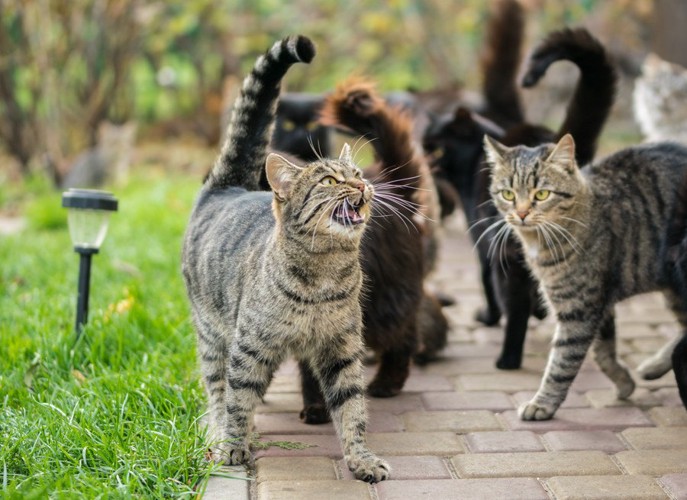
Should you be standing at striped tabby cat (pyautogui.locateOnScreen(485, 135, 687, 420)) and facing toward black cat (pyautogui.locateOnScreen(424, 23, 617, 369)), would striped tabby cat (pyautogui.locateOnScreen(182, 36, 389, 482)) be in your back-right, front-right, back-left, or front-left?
back-left

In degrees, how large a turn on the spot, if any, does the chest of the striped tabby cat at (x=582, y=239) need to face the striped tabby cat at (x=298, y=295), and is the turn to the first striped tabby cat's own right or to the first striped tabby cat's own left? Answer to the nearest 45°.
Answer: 0° — it already faces it

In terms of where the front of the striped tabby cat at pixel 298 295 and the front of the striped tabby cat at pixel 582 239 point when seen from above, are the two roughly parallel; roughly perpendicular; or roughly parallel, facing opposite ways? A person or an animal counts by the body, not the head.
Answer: roughly perpendicular

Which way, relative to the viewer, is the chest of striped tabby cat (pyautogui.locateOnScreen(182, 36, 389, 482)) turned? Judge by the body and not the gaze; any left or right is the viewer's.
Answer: facing the viewer and to the right of the viewer

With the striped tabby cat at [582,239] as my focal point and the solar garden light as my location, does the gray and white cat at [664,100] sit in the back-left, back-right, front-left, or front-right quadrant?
front-left

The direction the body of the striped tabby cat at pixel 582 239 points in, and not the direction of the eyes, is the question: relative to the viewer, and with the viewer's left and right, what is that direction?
facing the viewer and to the left of the viewer

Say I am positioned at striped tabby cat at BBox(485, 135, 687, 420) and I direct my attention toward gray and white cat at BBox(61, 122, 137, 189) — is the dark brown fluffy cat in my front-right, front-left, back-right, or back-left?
front-left

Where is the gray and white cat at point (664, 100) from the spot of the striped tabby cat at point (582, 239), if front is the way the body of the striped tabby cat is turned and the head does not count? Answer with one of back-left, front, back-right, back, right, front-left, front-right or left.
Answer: back-right

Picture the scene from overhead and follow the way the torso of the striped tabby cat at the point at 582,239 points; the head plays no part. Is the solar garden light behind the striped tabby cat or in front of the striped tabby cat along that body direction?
in front

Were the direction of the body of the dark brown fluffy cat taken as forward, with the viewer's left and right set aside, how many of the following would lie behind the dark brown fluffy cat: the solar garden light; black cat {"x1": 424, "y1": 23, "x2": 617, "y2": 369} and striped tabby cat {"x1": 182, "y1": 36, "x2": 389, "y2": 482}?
1
